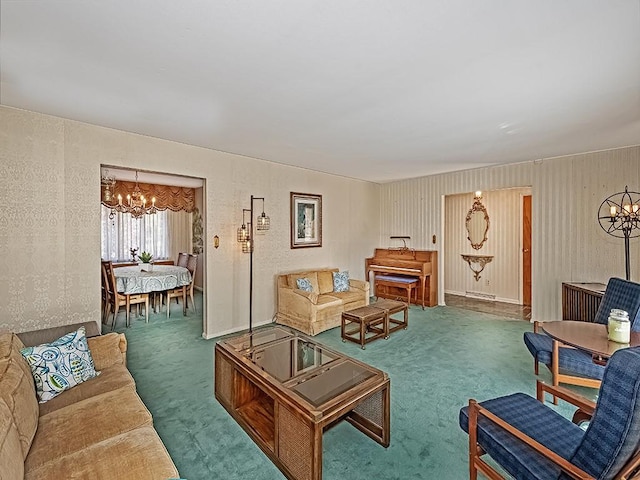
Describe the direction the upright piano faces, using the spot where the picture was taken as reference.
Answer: facing the viewer and to the left of the viewer

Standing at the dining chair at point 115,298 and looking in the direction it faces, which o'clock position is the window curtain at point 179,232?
The window curtain is roughly at 10 o'clock from the dining chair.

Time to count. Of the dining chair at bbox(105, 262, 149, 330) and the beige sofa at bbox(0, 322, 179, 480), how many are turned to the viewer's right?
2

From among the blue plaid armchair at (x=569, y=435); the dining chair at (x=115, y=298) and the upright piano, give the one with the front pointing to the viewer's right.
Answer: the dining chair

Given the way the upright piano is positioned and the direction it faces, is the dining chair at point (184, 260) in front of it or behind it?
in front

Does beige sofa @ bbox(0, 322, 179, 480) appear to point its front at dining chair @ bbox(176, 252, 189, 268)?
no

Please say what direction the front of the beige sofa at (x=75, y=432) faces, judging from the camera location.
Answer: facing to the right of the viewer

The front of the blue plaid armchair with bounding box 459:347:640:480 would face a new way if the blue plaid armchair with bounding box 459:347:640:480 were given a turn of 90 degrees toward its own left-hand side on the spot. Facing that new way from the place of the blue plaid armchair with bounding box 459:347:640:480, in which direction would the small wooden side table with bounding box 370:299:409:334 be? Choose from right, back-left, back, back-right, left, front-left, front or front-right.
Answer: right

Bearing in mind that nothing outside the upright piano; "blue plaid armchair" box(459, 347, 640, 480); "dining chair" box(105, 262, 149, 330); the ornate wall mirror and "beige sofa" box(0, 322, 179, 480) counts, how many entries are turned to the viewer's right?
2

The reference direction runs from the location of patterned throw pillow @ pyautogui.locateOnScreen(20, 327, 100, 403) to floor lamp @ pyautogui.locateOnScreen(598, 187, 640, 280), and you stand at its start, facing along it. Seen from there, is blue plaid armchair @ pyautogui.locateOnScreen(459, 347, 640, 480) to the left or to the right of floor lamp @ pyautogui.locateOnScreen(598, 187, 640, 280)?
right

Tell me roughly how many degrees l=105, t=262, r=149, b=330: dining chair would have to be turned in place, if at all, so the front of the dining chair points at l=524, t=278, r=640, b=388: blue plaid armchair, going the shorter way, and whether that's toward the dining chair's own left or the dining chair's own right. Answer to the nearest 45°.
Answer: approximately 45° to the dining chair's own right

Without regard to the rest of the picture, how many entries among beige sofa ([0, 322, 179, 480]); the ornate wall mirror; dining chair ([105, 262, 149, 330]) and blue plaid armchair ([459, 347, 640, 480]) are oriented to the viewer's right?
2

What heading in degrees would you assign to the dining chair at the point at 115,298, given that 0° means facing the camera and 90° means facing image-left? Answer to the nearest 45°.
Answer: approximately 270°

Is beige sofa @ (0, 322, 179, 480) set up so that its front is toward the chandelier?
no

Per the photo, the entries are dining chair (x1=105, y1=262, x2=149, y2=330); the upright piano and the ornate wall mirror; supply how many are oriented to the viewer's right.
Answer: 1

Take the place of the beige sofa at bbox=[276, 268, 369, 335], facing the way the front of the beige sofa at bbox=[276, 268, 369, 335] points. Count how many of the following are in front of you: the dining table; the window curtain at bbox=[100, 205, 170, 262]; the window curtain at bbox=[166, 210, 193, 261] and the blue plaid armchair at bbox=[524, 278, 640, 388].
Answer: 1

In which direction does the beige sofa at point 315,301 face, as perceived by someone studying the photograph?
facing the viewer and to the right of the viewer

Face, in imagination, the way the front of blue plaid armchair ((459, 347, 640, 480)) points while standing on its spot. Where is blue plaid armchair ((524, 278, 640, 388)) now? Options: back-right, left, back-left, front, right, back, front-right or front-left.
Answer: front-right
